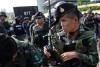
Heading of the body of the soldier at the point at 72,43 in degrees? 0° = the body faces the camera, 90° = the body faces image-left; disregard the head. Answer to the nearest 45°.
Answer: approximately 45°

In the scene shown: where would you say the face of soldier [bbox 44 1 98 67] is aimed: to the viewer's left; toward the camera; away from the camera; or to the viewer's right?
to the viewer's left

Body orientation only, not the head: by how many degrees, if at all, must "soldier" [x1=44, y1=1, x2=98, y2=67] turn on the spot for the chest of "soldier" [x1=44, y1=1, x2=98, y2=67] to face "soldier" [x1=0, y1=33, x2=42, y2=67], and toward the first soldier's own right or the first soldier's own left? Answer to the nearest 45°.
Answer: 0° — they already face them

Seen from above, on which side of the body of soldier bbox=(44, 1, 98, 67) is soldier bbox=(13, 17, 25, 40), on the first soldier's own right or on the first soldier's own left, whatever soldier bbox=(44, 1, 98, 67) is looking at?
on the first soldier's own right
